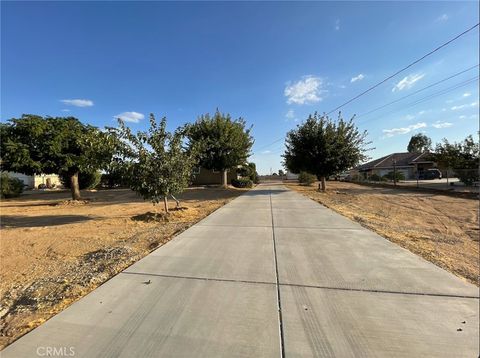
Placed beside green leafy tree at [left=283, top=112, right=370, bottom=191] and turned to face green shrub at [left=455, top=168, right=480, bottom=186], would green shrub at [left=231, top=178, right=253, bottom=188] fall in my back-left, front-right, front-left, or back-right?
back-left

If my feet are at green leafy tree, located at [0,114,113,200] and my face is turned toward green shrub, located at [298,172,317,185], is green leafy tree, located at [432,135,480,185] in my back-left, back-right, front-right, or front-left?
front-right
